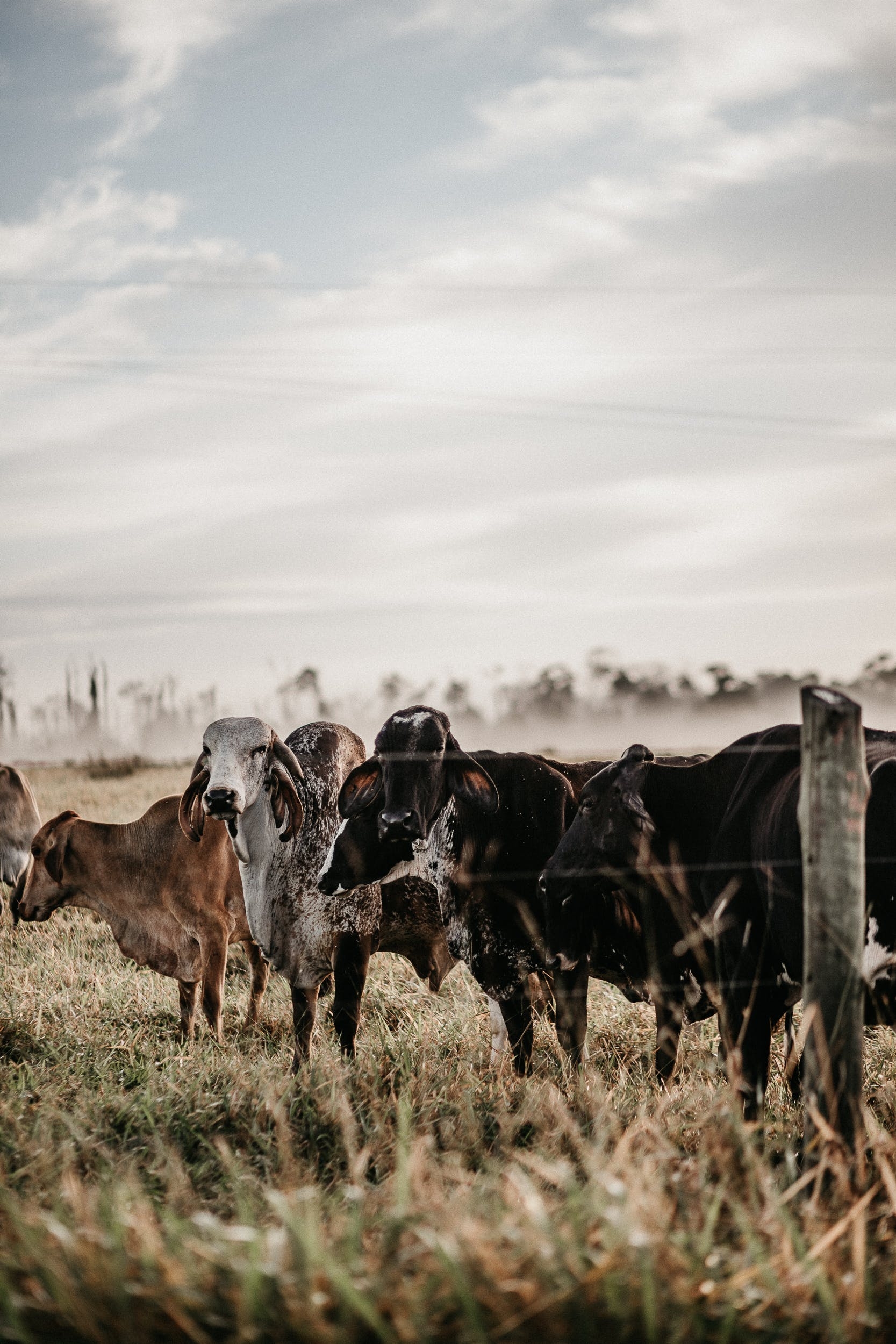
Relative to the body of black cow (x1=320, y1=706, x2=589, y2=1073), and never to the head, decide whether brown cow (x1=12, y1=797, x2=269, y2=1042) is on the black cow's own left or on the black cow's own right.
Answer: on the black cow's own right

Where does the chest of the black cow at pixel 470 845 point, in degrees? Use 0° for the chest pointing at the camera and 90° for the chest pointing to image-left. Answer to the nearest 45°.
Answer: approximately 45°

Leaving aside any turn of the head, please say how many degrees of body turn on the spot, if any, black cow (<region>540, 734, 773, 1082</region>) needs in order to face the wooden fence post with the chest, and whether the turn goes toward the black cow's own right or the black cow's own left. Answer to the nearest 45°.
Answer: approximately 90° to the black cow's own left

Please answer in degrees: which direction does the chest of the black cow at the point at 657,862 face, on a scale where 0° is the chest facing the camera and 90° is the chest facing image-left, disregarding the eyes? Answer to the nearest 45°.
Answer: approximately 90°

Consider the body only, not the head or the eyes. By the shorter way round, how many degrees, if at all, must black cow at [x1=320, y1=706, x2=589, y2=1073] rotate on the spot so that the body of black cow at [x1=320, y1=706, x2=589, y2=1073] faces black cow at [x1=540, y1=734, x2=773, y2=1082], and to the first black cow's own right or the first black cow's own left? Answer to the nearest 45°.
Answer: approximately 90° to the first black cow's own left

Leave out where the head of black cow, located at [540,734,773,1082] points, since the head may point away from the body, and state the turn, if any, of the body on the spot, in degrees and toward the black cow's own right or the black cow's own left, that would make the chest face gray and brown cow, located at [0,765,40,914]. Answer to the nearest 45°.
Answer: approximately 45° to the black cow's own right
